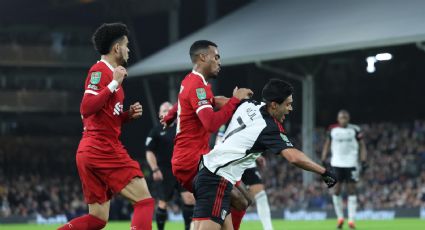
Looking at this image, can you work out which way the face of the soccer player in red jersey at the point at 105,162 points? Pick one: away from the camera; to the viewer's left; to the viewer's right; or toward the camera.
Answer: to the viewer's right

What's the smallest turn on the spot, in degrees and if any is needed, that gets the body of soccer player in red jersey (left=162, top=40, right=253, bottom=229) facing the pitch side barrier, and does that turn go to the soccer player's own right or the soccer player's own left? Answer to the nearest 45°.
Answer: approximately 90° to the soccer player's own left

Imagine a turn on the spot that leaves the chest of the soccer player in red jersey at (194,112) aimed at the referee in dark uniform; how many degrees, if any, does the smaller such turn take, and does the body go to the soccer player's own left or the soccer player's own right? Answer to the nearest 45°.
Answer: approximately 90° to the soccer player's own left

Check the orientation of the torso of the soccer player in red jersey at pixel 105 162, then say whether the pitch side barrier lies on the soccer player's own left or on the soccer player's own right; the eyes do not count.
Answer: on the soccer player's own left

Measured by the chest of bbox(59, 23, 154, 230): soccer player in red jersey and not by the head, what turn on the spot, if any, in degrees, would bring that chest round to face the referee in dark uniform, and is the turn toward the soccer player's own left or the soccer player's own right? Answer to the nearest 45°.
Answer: approximately 90° to the soccer player's own left

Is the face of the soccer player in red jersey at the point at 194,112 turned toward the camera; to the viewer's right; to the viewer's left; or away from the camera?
to the viewer's right

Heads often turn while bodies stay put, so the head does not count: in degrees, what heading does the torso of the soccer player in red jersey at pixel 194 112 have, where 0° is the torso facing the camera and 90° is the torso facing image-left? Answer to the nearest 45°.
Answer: approximately 270°

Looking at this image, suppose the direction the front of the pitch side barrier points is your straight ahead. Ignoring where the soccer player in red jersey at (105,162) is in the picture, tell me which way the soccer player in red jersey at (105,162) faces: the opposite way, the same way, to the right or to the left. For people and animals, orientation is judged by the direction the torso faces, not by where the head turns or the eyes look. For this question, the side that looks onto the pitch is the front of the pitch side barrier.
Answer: to the left

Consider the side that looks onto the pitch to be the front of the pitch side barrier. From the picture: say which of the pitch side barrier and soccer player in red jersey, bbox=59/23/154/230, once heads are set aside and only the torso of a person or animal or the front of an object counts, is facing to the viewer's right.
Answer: the soccer player in red jersey

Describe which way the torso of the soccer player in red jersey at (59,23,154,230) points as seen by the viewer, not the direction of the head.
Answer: to the viewer's right

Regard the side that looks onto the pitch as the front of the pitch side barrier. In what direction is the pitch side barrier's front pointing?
toward the camera

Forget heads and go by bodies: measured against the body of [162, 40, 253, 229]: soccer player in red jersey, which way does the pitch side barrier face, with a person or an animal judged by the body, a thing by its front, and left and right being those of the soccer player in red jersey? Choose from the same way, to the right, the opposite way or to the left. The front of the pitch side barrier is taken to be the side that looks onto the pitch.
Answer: to the right
